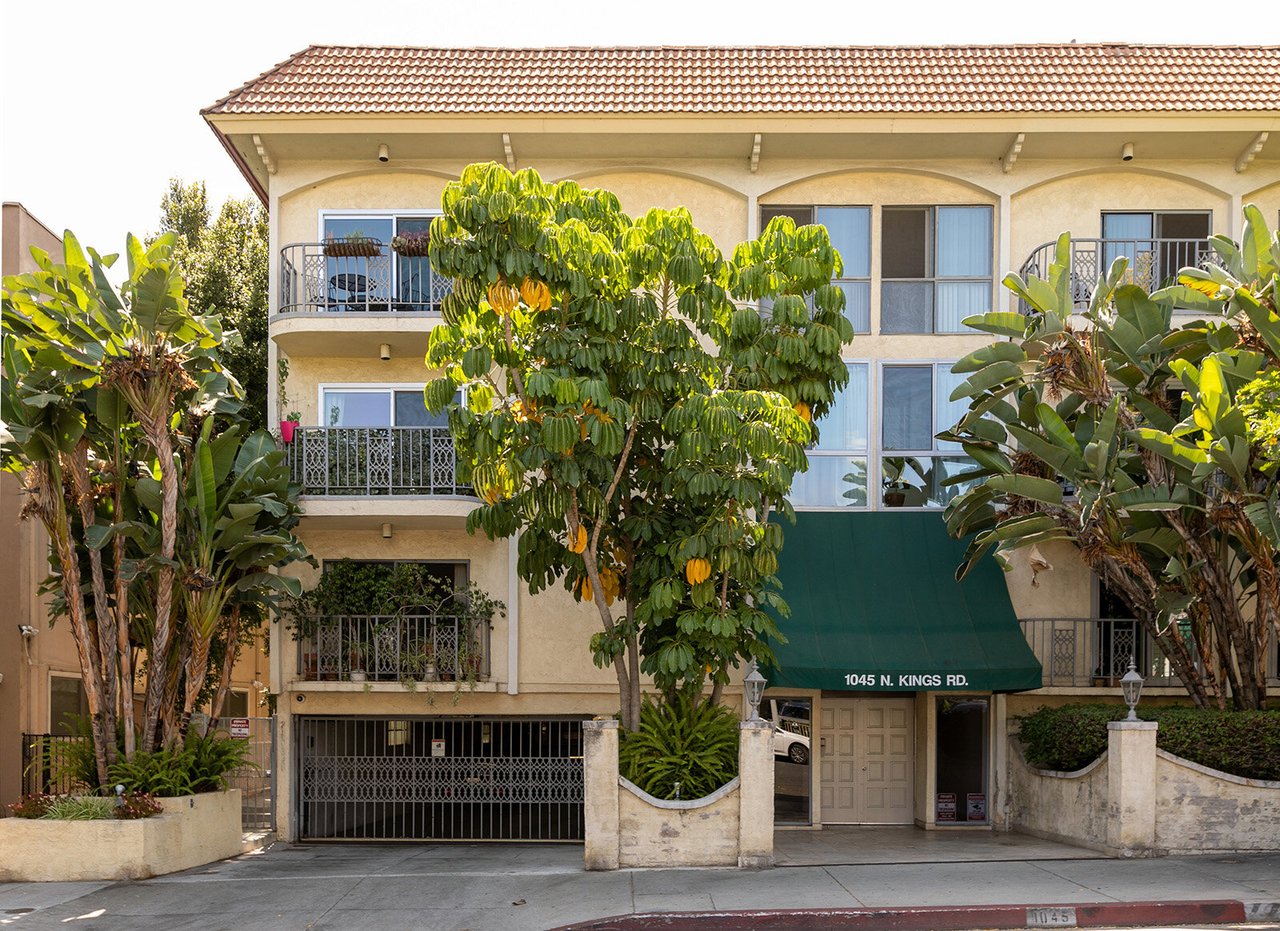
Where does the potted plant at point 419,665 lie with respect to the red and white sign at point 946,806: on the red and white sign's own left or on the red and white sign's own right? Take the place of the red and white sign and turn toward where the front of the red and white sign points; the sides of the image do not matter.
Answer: on the red and white sign's own right

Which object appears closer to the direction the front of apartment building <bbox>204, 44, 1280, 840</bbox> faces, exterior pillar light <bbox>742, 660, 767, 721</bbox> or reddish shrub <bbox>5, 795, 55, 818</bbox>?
the exterior pillar light

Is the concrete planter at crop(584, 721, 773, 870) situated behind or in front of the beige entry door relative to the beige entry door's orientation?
in front

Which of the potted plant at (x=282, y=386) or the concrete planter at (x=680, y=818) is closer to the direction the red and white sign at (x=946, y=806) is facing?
the concrete planter

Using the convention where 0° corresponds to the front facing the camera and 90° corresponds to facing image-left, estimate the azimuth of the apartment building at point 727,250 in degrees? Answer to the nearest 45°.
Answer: approximately 0°

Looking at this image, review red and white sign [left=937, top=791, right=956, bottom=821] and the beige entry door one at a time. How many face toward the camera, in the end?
2

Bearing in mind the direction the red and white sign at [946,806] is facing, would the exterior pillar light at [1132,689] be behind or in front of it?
in front

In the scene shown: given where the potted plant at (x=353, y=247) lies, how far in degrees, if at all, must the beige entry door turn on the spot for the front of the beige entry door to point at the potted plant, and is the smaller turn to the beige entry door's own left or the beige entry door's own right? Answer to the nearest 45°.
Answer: approximately 90° to the beige entry door's own right

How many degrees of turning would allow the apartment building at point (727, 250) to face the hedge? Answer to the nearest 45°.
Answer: approximately 45° to its left

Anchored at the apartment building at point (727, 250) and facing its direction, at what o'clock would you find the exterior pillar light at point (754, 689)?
The exterior pillar light is roughly at 12 o'clock from the apartment building.

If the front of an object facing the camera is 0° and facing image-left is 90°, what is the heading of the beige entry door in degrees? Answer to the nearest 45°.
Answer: approximately 0°

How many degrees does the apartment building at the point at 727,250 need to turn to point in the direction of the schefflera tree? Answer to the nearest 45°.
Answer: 0° — it already faces it
